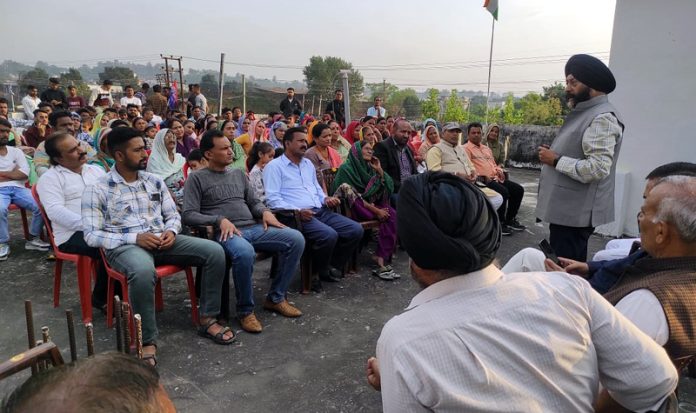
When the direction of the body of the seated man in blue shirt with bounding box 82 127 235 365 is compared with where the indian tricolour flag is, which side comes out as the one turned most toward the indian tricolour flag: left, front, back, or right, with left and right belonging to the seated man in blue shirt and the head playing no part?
left

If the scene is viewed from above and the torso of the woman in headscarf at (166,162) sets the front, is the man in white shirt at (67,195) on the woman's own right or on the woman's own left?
on the woman's own right

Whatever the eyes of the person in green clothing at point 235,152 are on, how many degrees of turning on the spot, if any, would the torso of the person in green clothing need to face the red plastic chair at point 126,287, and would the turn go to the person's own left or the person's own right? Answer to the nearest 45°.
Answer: approximately 45° to the person's own right

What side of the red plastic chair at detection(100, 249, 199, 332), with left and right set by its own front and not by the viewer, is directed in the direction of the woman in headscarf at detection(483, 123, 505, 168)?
left

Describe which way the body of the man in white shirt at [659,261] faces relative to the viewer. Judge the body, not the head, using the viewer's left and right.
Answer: facing to the left of the viewer

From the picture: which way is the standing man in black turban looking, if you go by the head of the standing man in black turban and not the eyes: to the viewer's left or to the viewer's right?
to the viewer's left

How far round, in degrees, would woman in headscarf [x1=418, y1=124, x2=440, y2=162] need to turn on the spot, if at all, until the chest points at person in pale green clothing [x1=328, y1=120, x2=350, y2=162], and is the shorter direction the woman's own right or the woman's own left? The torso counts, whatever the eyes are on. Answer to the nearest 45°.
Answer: approximately 90° to the woman's own right

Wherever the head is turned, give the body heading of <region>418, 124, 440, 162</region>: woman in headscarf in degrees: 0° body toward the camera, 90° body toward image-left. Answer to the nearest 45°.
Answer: approximately 315°

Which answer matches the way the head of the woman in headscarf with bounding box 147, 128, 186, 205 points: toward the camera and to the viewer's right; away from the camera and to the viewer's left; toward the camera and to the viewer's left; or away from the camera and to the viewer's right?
toward the camera and to the viewer's right

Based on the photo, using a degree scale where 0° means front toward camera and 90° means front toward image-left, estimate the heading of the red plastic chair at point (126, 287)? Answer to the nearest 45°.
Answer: approximately 315°

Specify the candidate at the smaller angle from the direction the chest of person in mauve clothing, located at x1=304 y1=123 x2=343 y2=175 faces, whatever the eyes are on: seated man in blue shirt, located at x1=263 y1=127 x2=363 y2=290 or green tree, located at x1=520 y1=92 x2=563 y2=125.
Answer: the seated man in blue shirt

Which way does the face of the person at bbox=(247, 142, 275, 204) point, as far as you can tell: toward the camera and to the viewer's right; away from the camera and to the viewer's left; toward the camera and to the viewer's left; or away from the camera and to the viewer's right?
toward the camera and to the viewer's right
